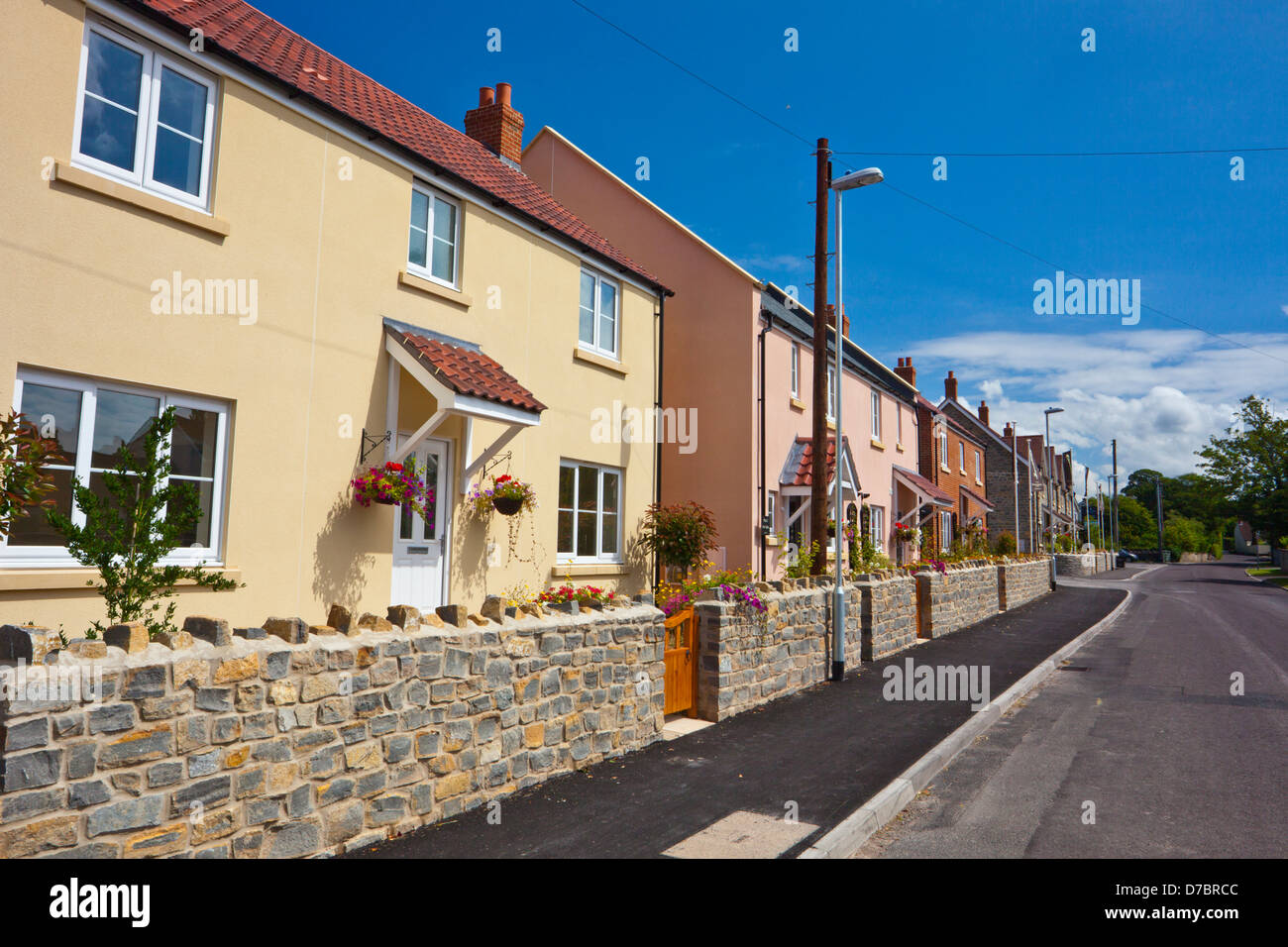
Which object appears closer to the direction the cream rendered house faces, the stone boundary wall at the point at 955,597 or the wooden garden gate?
the wooden garden gate

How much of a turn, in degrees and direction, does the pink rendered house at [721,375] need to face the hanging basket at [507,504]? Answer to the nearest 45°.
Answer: approximately 45° to its right

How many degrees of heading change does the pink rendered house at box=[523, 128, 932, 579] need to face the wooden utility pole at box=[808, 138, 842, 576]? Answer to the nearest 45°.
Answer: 0° — it already faces it

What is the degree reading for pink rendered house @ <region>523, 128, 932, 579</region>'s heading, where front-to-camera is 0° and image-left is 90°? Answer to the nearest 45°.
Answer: approximately 315°

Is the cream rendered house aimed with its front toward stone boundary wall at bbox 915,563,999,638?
no

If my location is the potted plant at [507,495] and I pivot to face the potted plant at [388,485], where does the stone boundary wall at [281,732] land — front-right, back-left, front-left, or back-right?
front-left

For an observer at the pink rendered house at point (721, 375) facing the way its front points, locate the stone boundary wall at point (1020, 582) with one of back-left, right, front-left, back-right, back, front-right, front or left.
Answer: left

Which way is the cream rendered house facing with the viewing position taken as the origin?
facing the viewer and to the right of the viewer

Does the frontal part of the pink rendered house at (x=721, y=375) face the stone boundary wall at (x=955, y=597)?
no

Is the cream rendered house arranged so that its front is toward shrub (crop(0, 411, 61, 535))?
no

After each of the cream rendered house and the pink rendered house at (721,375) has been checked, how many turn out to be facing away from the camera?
0

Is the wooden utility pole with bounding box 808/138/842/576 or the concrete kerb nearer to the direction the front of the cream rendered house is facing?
the concrete kerb

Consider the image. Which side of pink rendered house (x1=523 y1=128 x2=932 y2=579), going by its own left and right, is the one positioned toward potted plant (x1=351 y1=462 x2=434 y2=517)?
right

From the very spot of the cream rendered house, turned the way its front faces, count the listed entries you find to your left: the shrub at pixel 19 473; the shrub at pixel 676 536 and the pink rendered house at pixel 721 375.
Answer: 2

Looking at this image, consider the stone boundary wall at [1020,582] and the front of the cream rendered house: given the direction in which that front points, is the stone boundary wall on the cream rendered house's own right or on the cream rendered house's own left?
on the cream rendered house's own left

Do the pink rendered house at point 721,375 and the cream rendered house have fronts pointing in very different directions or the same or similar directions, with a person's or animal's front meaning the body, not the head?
same or similar directions

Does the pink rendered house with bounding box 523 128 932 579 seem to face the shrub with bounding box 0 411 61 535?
no

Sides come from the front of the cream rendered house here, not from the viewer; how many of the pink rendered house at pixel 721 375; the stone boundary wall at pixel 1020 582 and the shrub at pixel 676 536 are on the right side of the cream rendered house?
0
